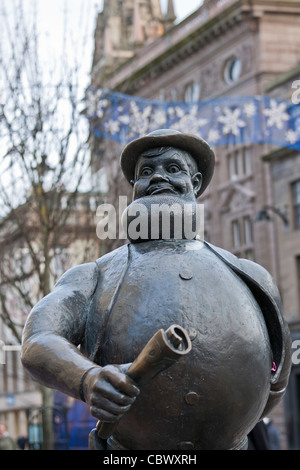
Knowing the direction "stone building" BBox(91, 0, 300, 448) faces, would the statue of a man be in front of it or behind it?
in front

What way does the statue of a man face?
toward the camera

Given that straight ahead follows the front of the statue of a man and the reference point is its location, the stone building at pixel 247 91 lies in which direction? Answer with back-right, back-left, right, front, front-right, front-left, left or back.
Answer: back

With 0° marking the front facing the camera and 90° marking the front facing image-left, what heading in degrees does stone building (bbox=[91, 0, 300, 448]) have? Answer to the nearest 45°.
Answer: approximately 45°

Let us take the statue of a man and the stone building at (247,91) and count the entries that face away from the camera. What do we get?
0

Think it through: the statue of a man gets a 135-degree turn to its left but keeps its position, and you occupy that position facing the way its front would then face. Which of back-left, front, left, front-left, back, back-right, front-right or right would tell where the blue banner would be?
front-left
